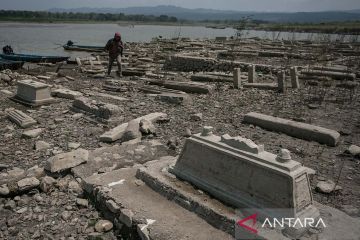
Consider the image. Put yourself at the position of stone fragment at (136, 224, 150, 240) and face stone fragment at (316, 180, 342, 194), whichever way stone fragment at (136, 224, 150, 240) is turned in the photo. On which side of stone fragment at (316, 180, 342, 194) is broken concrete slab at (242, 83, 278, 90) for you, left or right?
left

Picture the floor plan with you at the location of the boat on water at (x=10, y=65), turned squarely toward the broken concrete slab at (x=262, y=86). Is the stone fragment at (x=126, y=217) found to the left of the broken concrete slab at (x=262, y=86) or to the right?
right

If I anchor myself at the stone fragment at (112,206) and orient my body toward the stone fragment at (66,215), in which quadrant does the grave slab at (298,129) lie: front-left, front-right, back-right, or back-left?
back-right
